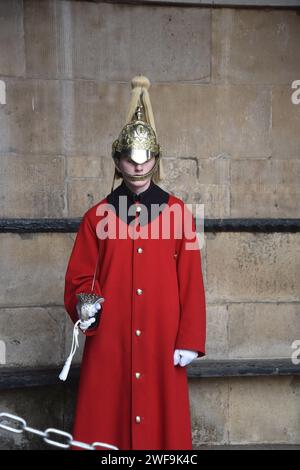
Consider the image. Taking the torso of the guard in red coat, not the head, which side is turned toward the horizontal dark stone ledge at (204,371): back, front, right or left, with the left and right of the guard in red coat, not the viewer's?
back

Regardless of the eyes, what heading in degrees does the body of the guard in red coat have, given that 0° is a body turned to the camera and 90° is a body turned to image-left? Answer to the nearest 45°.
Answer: approximately 0°

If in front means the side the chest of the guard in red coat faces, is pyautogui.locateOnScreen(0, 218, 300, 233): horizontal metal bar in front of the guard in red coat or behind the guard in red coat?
behind
